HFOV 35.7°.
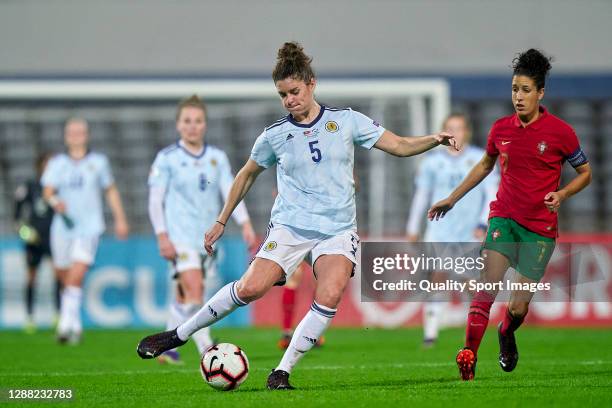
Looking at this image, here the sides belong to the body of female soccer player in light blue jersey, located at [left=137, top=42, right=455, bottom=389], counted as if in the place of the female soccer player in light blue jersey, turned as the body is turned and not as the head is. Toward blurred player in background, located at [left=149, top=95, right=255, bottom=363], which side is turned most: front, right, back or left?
back

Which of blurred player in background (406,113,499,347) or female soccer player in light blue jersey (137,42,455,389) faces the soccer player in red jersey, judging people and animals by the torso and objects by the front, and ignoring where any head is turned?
the blurred player in background

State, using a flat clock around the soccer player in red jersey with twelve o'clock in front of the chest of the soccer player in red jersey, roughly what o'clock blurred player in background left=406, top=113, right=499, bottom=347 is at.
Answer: The blurred player in background is roughly at 4 o'clock from the soccer player in red jersey.

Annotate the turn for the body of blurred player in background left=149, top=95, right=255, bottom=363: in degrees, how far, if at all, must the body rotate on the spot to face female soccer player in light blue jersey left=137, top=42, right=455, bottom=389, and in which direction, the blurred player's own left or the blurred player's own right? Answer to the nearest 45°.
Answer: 0° — they already face them

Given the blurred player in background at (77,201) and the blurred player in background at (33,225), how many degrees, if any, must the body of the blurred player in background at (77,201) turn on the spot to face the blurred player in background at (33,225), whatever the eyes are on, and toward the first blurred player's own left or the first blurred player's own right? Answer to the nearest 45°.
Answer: approximately 180°

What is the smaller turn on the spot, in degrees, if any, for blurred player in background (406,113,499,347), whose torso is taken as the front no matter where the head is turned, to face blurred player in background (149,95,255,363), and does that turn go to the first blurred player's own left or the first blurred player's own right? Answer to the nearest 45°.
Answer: approximately 45° to the first blurred player's own right

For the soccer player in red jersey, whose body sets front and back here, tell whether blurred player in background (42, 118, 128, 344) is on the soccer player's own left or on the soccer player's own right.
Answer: on the soccer player's own right

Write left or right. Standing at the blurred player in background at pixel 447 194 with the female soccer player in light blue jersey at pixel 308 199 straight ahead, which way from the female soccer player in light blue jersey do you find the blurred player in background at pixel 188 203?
right
